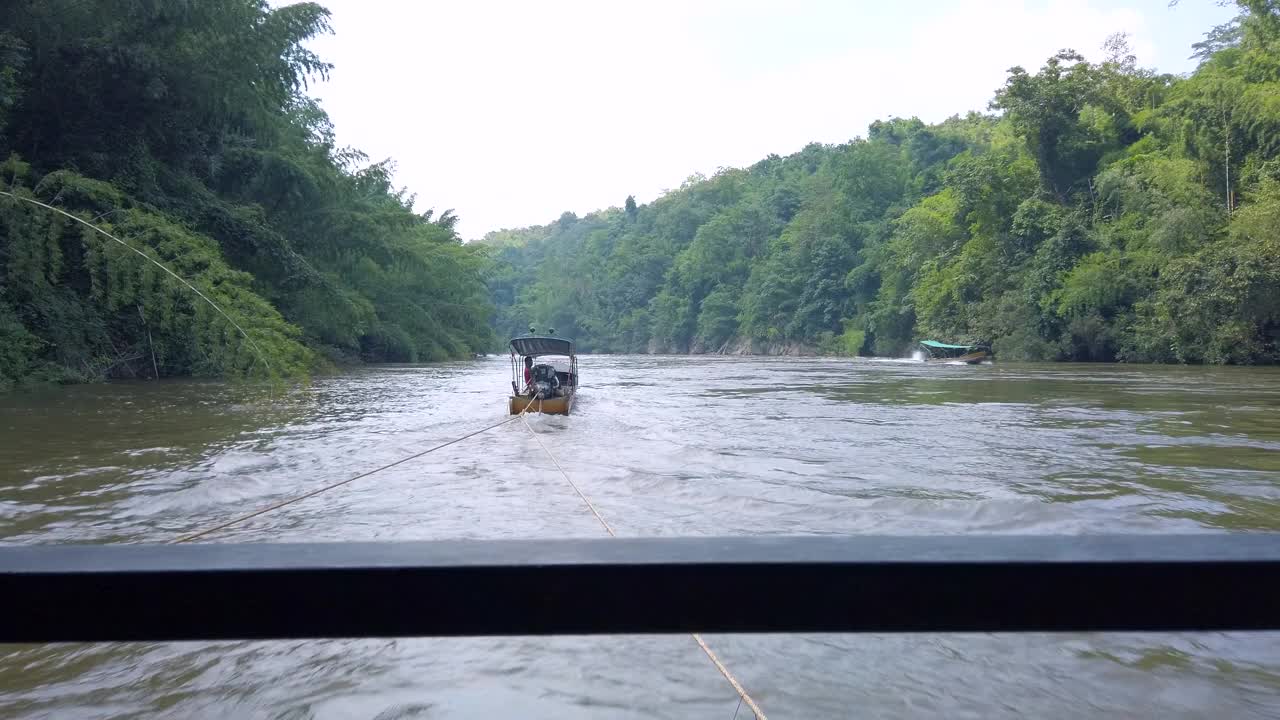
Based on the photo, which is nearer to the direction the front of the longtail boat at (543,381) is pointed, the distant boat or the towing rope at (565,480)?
the distant boat

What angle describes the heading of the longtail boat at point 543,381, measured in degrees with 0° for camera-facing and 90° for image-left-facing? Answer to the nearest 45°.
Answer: approximately 180°

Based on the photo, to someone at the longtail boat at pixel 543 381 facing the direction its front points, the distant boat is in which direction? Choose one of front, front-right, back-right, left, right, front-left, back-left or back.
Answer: front-right

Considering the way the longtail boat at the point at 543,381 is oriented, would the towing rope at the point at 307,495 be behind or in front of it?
behind

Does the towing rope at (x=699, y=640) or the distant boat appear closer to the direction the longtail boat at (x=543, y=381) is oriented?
the distant boat

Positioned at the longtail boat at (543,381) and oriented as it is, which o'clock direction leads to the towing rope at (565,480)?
The towing rope is roughly at 6 o'clock from the longtail boat.

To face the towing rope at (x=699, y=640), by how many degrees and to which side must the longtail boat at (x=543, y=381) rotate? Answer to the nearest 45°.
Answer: approximately 180°

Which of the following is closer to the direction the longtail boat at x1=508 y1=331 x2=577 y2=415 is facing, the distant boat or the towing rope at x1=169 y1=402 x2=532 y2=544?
the distant boat
